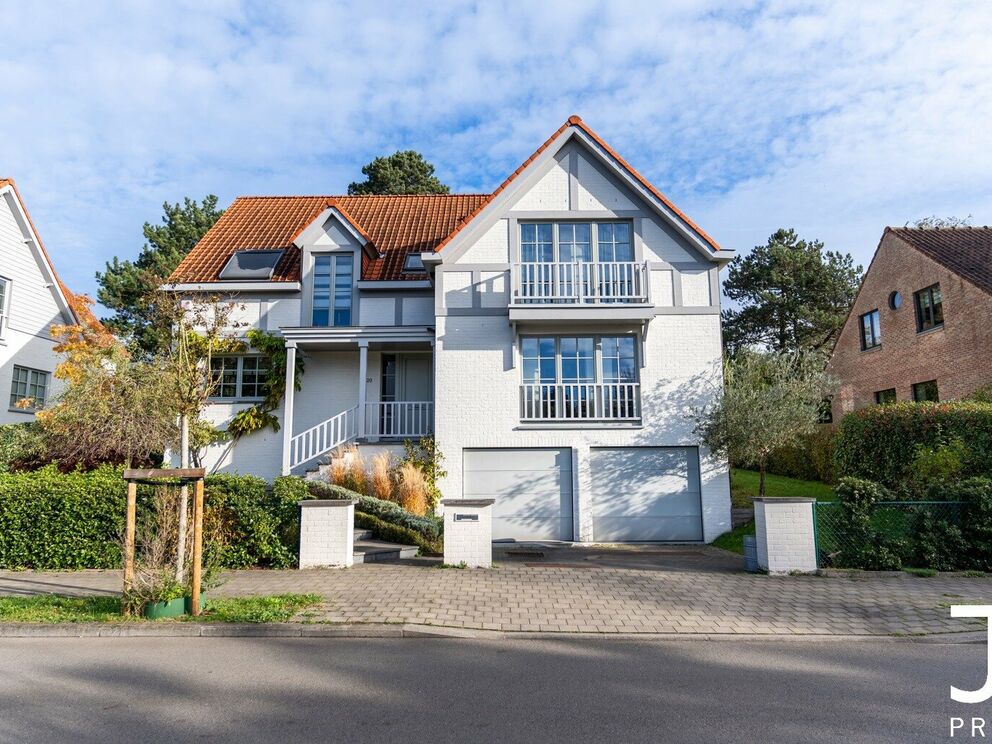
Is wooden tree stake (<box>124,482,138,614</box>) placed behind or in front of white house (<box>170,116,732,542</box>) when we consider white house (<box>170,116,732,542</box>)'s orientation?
in front

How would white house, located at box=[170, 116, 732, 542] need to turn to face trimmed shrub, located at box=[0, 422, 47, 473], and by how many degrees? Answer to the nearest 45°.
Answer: approximately 90° to its right

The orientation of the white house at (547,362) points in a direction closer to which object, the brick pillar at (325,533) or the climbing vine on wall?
the brick pillar

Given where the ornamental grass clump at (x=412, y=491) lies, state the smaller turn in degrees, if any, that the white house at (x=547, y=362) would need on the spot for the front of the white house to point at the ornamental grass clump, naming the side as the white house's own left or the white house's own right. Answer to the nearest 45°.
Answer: approximately 90° to the white house's own right

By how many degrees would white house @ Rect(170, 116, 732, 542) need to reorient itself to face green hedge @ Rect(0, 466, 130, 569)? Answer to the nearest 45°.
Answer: approximately 45° to its right

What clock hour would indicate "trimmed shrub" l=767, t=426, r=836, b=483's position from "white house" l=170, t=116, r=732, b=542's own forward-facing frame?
The trimmed shrub is roughly at 8 o'clock from the white house.

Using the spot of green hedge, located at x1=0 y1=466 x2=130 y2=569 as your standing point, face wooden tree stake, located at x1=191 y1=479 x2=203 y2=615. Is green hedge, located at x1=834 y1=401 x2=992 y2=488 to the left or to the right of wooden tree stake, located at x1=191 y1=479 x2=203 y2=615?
left

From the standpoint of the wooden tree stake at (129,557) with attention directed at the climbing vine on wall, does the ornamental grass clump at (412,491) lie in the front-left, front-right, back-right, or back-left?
front-right

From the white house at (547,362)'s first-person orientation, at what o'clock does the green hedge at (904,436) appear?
The green hedge is roughly at 10 o'clock from the white house.

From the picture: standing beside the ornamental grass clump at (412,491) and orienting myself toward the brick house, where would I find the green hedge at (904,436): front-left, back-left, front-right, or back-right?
front-right

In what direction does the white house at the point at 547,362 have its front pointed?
toward the camera

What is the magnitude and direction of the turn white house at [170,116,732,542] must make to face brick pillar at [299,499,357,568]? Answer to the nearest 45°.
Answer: approximately 45° to its right

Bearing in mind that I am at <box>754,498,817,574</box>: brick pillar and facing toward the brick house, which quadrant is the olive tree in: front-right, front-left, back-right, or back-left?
front-left

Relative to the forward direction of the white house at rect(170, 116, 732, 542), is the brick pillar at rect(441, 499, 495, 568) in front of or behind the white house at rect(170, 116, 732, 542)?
in front
